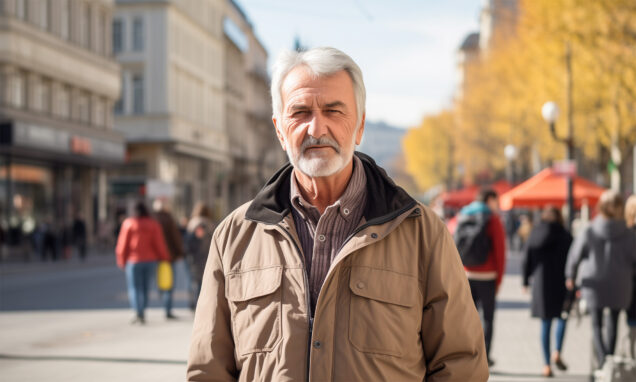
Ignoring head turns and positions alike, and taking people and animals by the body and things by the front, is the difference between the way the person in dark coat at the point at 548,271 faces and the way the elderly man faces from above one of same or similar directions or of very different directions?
very different directions

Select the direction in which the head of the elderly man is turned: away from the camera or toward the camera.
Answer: toward the camera

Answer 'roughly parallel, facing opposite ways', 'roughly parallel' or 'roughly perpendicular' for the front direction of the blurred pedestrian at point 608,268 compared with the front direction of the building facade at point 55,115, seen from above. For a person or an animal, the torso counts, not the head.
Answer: roughly perpendicular

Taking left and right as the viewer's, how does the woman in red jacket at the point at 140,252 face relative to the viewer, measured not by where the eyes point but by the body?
facing away from the viewer

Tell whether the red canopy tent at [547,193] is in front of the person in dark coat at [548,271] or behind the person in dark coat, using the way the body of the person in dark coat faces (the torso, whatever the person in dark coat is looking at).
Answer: in front

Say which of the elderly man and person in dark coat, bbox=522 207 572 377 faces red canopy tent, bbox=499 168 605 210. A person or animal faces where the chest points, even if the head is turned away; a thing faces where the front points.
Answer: the person in dark coat

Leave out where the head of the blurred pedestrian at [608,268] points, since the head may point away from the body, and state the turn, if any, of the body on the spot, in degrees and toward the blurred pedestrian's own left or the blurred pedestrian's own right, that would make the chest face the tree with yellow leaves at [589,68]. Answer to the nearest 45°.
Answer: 0° — they already face it

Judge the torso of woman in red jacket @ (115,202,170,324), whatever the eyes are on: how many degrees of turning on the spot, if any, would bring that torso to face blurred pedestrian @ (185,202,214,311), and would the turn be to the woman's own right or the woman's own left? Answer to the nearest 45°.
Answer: approximately 90° to the woman's own right

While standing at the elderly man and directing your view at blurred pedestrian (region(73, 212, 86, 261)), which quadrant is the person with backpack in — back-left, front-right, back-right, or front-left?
front-right

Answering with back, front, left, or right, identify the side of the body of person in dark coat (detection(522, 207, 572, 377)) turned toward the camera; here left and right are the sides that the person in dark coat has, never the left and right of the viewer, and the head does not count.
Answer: back

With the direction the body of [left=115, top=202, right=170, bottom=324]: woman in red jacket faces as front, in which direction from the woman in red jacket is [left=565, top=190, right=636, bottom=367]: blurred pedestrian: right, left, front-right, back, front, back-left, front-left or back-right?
back-right

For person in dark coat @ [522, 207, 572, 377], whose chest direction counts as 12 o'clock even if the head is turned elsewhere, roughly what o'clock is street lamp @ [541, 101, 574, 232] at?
The street lamp is roughly at 12 o'clock from the person in dark coat.

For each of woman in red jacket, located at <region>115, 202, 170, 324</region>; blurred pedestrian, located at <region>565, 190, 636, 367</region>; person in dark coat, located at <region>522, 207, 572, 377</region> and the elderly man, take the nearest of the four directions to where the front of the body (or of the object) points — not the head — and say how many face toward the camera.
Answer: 1

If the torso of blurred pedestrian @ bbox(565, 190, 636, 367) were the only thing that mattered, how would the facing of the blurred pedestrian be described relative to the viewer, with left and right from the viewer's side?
facing away from the viewer

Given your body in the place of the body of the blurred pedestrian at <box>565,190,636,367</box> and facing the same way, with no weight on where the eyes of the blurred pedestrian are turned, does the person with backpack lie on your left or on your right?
on your left

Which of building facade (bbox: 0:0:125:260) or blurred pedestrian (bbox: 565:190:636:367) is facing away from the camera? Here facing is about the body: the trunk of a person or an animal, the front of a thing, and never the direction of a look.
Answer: the blurred pedestrian

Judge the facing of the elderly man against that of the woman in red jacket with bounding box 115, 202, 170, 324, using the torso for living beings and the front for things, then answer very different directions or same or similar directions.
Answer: very different directions

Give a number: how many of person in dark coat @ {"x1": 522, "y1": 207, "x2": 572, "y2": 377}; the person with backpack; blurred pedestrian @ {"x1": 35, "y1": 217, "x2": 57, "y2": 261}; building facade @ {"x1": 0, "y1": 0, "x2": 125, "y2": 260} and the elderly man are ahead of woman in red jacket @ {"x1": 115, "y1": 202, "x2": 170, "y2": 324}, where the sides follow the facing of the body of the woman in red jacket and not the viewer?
2

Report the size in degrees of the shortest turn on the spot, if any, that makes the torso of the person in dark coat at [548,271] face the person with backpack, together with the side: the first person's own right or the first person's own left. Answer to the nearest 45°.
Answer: approximately 135° to the first person's own left

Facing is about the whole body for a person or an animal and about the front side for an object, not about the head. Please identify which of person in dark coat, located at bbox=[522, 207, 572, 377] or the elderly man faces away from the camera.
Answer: the person in dark coat

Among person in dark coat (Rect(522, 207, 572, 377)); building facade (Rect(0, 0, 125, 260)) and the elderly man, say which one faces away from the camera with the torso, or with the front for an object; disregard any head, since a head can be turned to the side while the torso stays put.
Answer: the person in dark coat
